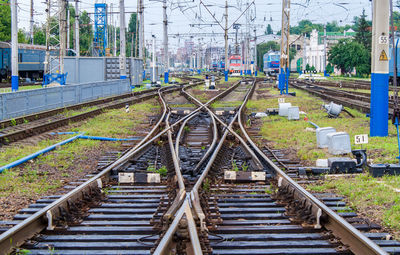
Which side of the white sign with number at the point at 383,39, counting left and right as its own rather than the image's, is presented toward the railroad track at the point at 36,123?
right

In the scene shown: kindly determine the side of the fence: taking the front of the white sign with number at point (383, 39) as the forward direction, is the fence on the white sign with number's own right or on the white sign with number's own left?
on the white sign with number's own right

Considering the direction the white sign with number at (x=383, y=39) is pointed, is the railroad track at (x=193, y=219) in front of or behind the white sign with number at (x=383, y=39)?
in front

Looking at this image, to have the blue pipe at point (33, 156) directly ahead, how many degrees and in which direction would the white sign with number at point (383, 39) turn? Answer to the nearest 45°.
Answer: approximately 45° to its right

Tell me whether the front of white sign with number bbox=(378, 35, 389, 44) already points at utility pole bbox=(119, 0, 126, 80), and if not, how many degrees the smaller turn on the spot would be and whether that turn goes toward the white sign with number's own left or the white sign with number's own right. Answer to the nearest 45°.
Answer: approximately 135° to the white sign with number's own right

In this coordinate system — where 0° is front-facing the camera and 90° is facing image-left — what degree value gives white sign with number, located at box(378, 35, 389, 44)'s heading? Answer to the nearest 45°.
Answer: approximately 0°

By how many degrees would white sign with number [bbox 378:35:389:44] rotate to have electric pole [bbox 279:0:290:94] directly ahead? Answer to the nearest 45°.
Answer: approximately 180°
